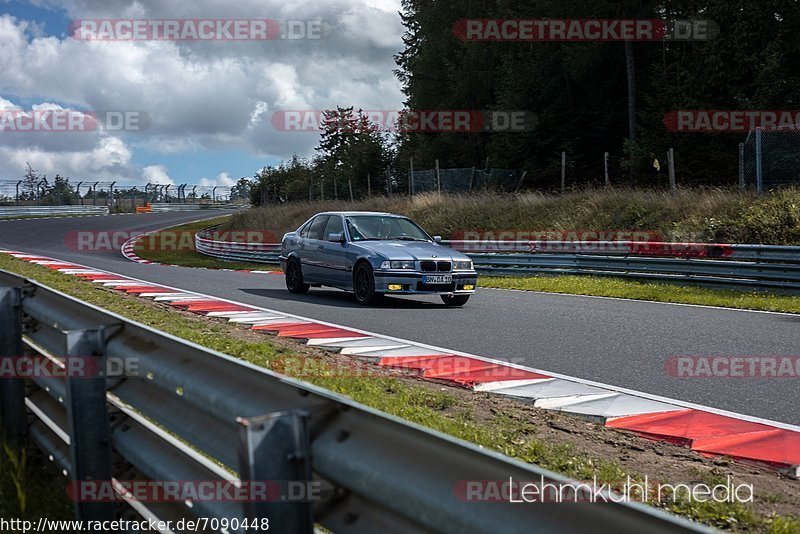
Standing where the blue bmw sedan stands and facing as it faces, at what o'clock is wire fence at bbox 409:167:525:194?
The wire fence is roughly at 8 o'clock from the blue bmw sedan.

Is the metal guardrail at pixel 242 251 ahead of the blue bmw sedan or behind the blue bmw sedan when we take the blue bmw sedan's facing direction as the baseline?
behind

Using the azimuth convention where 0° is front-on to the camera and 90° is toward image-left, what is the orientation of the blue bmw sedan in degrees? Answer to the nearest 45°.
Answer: approximately 315°

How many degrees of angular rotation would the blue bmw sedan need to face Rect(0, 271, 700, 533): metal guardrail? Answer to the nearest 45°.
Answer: approximately 45° to its right

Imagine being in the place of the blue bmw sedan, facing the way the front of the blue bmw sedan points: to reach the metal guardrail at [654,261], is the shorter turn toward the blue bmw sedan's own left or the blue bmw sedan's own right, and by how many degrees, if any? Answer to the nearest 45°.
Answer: approximately 90° to the blue bmw sedan's own left
